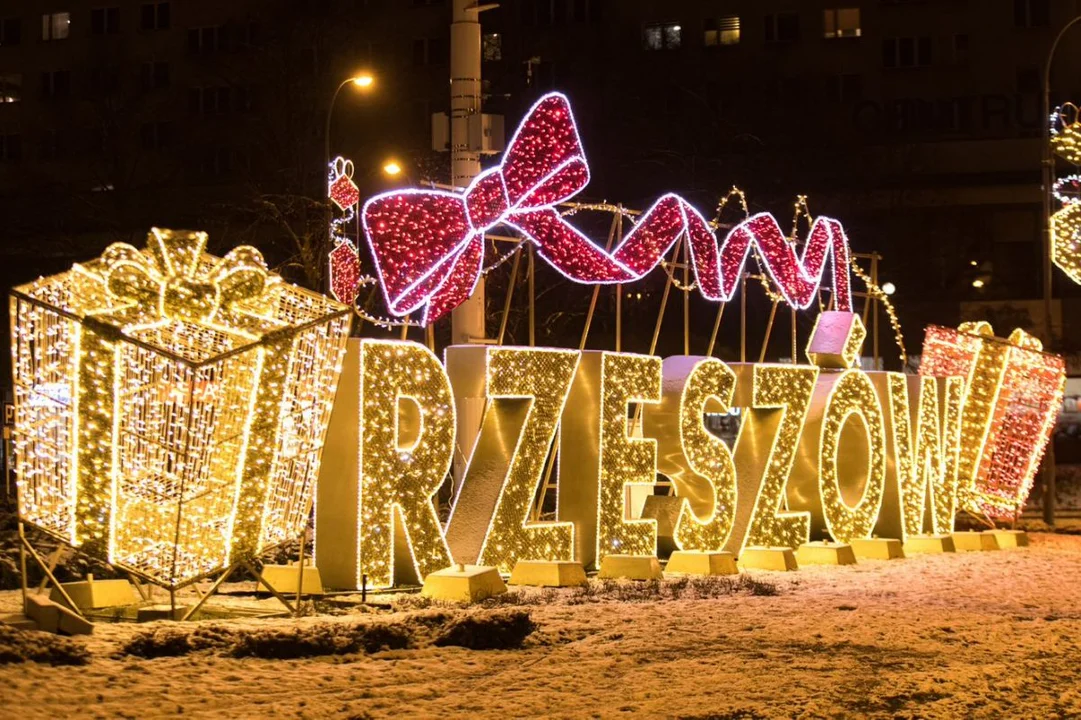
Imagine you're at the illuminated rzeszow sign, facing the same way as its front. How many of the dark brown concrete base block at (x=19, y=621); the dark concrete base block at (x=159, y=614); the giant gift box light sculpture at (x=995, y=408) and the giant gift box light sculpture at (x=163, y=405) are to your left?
1

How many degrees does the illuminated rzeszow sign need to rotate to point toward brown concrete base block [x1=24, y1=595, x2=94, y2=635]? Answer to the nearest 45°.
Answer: approximately 90° to its right

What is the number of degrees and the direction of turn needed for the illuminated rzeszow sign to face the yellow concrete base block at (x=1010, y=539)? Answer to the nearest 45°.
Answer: approximately 90° to its left

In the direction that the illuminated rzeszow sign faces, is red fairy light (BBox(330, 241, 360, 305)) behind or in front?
behind

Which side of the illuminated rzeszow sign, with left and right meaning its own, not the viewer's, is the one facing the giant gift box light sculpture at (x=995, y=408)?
left

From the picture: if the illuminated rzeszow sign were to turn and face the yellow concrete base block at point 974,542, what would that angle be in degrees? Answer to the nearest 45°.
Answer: approximately 90° to its left

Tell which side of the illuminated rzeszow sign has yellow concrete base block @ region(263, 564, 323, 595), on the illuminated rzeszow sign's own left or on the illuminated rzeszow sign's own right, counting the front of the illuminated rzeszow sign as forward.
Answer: on the illuminated rzeszow sign's own right

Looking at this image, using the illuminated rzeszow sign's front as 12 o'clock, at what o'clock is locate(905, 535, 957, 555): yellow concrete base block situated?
The yellow concrete base block is roughly at 9 o'clock from the illuminated rzeszow sign.
